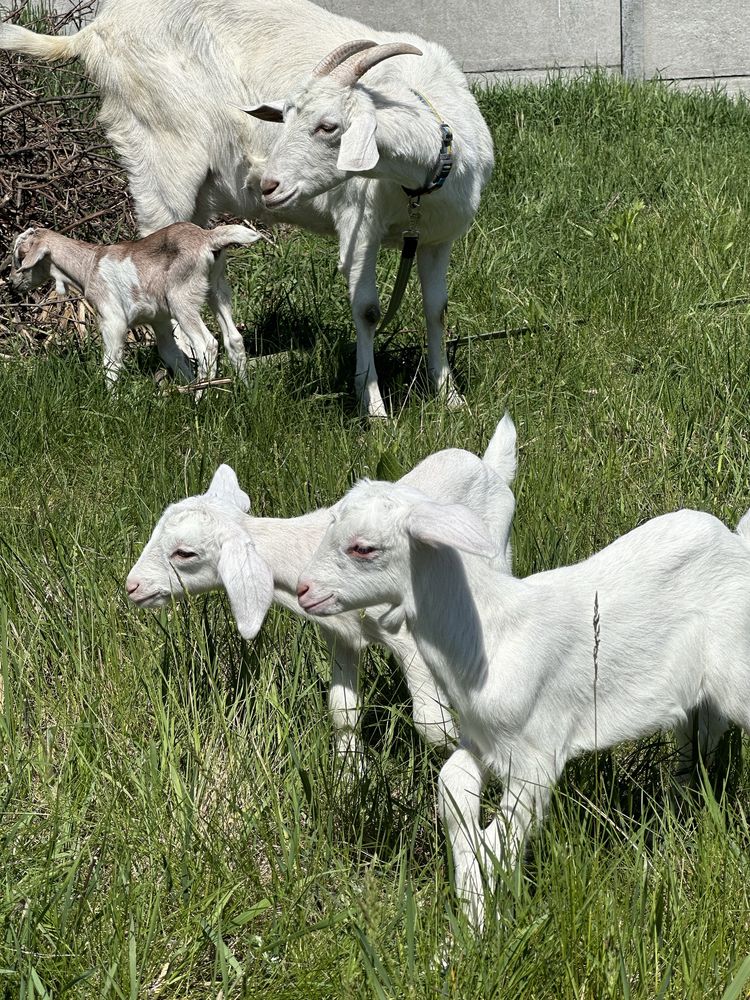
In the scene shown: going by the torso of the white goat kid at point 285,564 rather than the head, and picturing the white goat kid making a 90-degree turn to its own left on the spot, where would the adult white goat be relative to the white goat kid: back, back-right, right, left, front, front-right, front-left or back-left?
back

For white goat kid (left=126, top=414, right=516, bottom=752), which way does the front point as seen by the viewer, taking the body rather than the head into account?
to the viewer's left

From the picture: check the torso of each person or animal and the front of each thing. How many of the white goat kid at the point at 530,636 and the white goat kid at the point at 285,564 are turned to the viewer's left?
2

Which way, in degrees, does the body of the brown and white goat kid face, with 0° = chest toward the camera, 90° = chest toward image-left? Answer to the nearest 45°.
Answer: approximately 90°

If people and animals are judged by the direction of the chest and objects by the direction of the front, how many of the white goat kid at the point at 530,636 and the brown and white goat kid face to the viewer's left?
2

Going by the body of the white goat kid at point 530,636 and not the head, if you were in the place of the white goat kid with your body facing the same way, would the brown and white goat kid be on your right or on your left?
on your right

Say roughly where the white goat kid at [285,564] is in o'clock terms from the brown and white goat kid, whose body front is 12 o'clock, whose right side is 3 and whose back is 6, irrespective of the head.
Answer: The white goat kid is roughly at 9 o'clock from the brown and white goat kid.

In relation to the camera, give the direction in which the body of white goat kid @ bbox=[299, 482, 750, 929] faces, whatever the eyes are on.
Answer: to the viewer's left

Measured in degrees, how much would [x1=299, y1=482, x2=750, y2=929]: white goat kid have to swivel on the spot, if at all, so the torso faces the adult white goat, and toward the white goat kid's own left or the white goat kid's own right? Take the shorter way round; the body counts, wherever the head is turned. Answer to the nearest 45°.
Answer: approximately 90° to the white goat kid's own right
